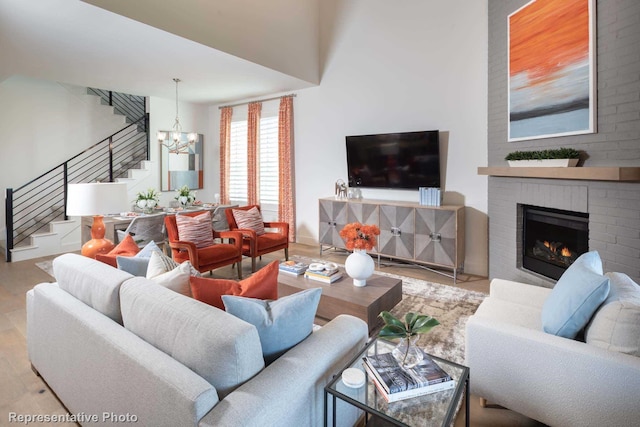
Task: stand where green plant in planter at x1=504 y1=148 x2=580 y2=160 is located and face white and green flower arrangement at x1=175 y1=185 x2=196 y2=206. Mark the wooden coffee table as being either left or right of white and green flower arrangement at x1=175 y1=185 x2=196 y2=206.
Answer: left

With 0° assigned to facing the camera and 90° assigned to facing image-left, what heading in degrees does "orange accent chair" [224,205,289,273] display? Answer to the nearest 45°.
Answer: approximately 315°

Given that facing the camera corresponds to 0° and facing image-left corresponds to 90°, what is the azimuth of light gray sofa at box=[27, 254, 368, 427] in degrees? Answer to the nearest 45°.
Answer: approximately 225°

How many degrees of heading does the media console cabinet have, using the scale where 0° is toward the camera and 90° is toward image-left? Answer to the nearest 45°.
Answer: approximately 45°

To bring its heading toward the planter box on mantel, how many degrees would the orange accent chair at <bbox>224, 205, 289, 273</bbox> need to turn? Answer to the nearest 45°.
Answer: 0° — it already faces it

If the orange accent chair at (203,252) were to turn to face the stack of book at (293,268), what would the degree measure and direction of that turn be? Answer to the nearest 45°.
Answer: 0° — it already faces it

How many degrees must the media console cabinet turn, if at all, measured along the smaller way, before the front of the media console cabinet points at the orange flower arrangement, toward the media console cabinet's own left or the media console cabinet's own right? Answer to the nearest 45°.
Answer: approximately 45° to the media console cabinet's own left

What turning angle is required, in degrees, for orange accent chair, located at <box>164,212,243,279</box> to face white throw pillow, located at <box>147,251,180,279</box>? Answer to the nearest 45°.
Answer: approximately 45° to its right

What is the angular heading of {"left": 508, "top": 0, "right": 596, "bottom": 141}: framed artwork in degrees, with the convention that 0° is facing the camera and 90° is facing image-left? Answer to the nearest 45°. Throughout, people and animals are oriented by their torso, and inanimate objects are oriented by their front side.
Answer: approximately 45°

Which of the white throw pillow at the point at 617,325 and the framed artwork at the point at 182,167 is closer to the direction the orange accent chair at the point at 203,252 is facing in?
the white throw pillow
